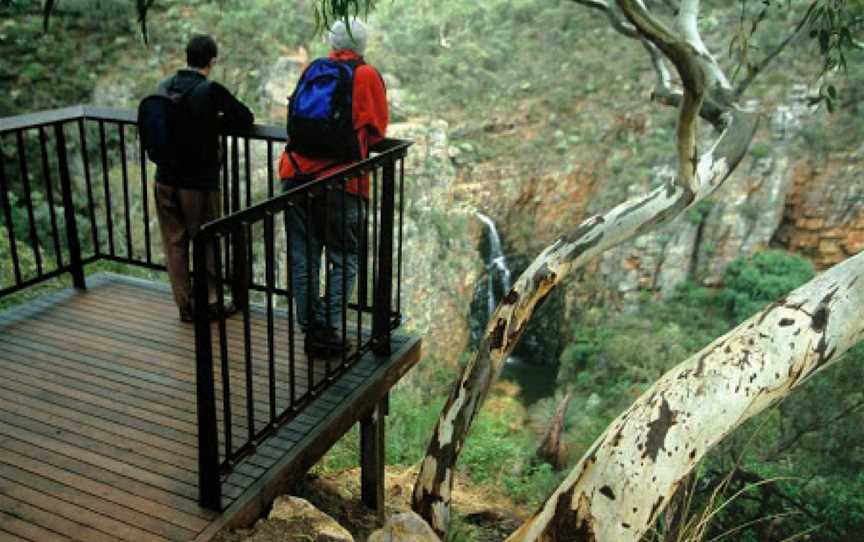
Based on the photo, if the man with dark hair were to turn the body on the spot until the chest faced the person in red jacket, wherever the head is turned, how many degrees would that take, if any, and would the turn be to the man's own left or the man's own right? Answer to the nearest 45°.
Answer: approximately 90° to the man's own right

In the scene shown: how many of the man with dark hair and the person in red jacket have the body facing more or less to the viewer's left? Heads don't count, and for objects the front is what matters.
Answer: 0

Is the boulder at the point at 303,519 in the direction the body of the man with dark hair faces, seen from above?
no

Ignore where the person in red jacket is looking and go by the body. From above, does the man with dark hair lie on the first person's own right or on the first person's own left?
on the first person's own left

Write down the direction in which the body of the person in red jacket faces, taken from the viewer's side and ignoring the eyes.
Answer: away from the camera

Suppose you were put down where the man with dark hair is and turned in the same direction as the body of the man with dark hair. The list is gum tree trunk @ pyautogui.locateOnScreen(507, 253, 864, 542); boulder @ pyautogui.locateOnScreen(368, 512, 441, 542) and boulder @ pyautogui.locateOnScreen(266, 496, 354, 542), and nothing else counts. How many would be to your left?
0

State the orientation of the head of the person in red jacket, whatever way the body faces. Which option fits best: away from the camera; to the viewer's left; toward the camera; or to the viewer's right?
away from the camera

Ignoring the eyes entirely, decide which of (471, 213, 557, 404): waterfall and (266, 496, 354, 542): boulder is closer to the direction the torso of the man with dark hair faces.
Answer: the waterfall

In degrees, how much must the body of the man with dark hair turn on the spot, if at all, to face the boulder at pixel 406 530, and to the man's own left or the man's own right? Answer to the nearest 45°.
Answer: approximately 135° to the man's own right

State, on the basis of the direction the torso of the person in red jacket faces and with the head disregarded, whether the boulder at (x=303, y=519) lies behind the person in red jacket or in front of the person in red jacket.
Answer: behind

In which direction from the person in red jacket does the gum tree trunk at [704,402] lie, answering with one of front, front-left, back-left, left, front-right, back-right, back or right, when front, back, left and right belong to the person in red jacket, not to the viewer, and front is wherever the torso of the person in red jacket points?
back-right
